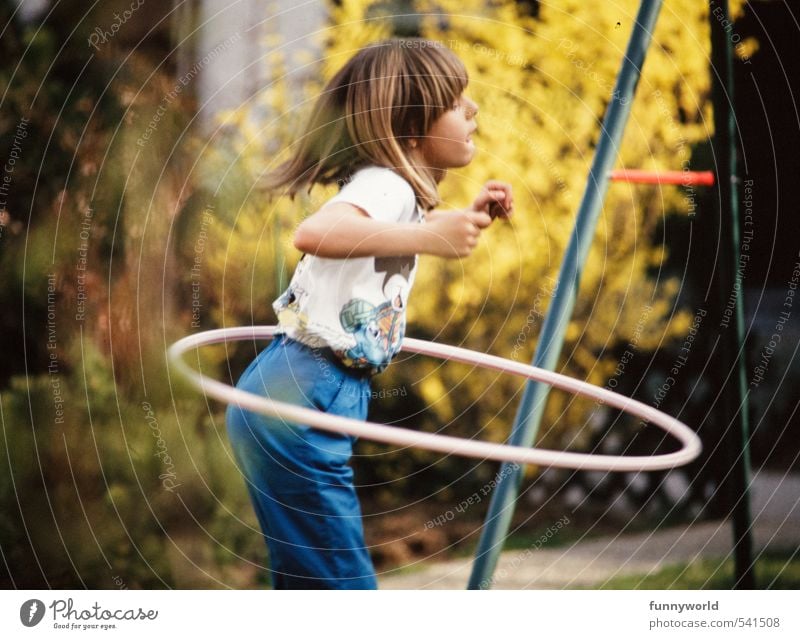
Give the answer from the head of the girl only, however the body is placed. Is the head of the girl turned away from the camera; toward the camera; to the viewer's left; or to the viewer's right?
to the viewer's right

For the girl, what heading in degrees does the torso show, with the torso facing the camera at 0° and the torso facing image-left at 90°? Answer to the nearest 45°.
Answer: approximately 270°

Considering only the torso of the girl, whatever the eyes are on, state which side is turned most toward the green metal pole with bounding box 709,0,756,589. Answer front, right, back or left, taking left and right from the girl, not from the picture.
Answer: front
